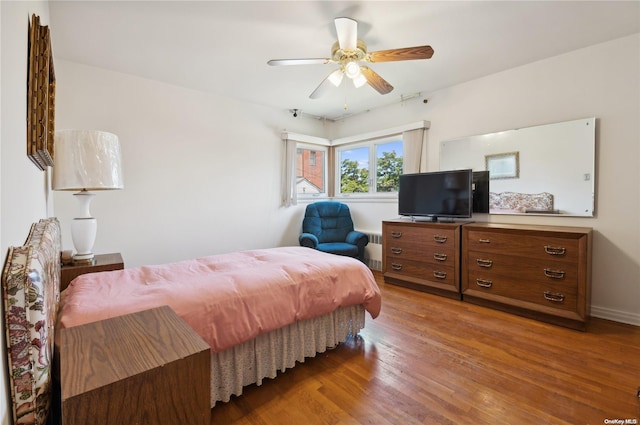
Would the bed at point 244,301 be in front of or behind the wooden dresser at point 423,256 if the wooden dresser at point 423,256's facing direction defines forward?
in front

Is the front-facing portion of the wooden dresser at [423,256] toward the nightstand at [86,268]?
yes

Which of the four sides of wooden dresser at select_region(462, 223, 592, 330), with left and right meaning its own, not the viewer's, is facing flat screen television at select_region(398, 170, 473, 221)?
right

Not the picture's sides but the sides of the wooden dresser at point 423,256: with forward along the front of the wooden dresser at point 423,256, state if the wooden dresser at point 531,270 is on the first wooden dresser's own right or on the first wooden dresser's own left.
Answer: on the first wooden dresser's own left

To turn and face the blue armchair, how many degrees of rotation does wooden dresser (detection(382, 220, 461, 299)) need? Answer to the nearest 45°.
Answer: approximately 90° to its right

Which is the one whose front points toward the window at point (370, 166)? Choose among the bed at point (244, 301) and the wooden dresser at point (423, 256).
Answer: the bed

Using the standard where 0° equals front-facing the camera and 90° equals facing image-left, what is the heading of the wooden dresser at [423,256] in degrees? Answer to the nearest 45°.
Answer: approximately 45°

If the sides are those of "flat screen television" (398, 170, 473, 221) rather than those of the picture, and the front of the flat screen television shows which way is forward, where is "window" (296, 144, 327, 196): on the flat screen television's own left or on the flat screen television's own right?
on the flat screen television's own right

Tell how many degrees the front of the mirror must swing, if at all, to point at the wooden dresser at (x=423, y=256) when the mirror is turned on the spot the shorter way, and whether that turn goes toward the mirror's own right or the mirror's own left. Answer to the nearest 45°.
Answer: approximately 45° to the mirror's own right

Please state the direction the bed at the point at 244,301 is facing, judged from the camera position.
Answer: facing away from the viewer and to the right of the viewer

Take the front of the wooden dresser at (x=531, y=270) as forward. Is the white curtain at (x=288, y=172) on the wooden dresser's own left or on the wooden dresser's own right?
on the wooden dresser's own right

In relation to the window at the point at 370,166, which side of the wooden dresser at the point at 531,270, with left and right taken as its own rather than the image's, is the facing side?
right

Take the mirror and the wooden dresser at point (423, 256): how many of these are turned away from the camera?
0
